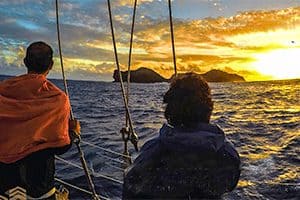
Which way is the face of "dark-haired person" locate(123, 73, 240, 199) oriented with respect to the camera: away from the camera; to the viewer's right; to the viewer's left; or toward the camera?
away from the camera

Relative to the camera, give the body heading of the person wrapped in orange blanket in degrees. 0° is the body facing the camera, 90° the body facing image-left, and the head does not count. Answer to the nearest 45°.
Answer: approximately 180°

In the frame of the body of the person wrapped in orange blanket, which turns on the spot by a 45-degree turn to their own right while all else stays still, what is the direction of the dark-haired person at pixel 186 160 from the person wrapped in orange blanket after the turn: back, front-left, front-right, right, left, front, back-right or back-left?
right
